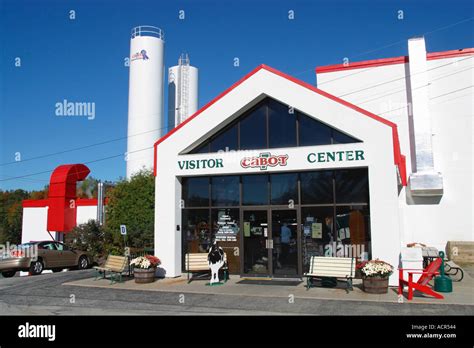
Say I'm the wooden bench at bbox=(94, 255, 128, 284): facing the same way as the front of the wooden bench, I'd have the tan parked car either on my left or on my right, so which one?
on my right

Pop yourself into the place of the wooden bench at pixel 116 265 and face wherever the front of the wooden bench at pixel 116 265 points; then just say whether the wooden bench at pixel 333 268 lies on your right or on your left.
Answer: on your left

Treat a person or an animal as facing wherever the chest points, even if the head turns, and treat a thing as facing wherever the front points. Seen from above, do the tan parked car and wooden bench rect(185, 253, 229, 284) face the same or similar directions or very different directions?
very different directions

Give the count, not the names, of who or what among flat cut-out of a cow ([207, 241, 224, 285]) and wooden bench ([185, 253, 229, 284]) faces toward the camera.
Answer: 2

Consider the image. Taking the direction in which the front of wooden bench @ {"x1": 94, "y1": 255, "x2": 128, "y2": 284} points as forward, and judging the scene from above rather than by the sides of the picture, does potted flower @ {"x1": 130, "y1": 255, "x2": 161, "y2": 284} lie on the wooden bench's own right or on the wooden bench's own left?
on the wooden bench's own left

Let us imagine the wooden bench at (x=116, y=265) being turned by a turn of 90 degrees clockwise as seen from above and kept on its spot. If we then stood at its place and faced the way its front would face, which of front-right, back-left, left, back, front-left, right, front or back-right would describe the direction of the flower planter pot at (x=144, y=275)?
back

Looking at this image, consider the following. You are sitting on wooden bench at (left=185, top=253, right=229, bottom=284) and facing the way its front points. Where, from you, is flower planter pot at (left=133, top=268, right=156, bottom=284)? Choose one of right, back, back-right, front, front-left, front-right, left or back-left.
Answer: right

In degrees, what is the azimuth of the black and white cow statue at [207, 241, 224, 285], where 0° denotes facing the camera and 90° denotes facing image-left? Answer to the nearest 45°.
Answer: approximately 0°

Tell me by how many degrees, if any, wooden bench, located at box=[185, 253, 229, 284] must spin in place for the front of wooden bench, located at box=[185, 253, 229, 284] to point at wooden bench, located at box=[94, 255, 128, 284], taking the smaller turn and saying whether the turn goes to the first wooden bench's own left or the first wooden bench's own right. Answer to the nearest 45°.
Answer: approximately 90° to the first wooden bench's own right
